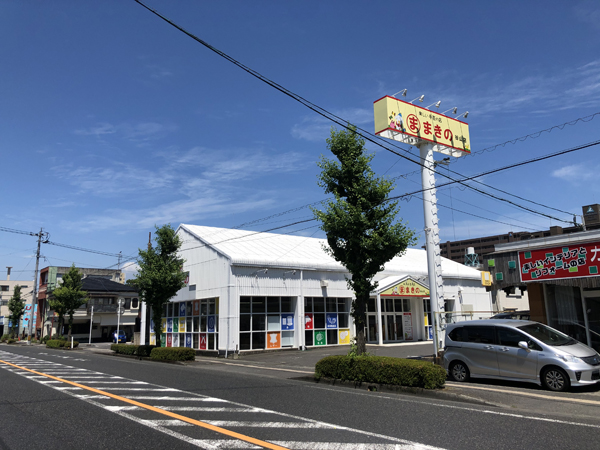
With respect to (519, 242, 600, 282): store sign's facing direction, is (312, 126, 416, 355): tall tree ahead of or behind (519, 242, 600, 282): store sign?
ahead

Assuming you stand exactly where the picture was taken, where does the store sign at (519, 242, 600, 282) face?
facing the viewer and to the left of the viewer

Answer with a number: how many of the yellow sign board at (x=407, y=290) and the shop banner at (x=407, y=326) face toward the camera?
2

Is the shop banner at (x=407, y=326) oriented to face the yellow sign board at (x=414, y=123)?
yes

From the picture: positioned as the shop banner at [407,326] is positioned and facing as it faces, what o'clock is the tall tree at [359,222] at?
The tall tree is roughly at 12 o'clock from the shop banner.

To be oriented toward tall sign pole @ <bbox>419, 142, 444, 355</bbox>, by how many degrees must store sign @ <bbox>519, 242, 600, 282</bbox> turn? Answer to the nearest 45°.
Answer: approximately 90° to its right

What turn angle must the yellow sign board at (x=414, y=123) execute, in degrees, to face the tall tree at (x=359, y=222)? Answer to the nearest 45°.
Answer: approximately 45° to its right

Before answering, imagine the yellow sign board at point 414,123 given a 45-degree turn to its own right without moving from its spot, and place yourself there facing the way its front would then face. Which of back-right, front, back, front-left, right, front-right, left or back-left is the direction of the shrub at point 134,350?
right

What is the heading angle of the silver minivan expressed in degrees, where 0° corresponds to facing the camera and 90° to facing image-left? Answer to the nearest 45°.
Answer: approximately 315°

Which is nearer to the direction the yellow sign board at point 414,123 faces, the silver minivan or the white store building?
the silver minivan

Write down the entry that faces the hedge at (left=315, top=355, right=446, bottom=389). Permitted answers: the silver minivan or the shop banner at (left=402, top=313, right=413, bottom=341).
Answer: the shop banner

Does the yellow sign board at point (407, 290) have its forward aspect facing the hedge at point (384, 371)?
yes
